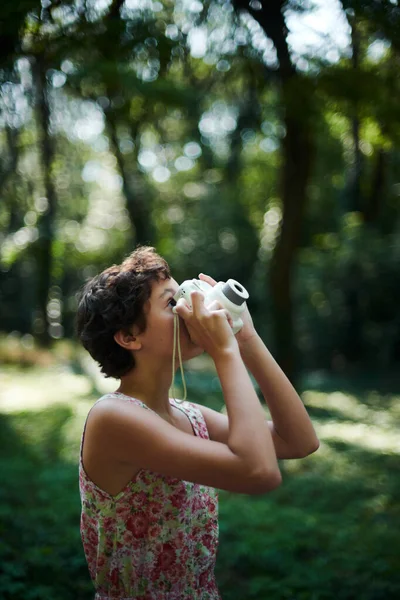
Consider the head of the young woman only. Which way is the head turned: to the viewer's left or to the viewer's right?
to the viewer's right

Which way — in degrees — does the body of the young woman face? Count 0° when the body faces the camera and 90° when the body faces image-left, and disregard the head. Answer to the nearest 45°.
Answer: approximately 270°
